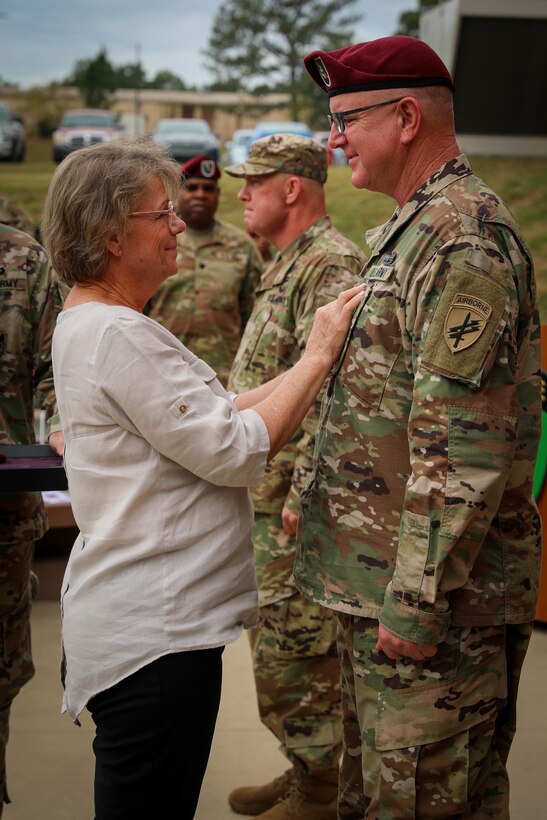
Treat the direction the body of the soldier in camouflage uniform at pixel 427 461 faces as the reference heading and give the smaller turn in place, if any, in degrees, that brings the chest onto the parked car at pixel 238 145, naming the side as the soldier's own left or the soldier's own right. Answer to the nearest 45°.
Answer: approximately 90° to the soldier's own right

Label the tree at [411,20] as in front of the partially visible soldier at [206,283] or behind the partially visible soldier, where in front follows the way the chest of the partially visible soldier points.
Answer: behind

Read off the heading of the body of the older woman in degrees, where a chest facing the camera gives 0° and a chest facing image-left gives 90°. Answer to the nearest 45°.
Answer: approximately 270°

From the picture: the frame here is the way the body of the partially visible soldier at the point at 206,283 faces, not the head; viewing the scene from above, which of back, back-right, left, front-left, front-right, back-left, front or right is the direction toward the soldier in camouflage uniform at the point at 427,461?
front

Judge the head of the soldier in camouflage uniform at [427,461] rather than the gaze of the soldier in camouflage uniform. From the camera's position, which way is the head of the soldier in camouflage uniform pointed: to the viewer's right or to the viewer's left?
to the viewer's left

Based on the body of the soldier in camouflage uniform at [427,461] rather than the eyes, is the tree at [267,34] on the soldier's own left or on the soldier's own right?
on the soldier's own right

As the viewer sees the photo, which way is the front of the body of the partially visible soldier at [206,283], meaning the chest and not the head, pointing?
toward the camera

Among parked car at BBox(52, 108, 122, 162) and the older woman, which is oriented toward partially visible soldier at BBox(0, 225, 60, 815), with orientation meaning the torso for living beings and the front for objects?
the parked car

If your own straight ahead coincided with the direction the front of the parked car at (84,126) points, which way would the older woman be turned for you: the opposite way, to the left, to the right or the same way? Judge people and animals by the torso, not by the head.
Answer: to the left

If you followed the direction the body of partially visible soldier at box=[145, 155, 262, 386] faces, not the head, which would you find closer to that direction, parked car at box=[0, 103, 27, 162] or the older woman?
the older woman

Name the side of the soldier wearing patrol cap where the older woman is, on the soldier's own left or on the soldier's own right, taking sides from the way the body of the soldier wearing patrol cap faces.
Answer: on the soldier's own left

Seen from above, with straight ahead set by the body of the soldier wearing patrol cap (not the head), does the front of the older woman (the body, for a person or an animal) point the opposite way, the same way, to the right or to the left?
the opposite way

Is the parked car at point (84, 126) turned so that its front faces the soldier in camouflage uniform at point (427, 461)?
yes

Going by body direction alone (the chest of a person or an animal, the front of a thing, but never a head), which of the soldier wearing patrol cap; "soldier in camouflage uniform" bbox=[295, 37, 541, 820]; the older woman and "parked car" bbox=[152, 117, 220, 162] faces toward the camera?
the parked car

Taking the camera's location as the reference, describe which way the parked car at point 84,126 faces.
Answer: facing the viewer

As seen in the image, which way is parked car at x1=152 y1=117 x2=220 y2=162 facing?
toward the camera
